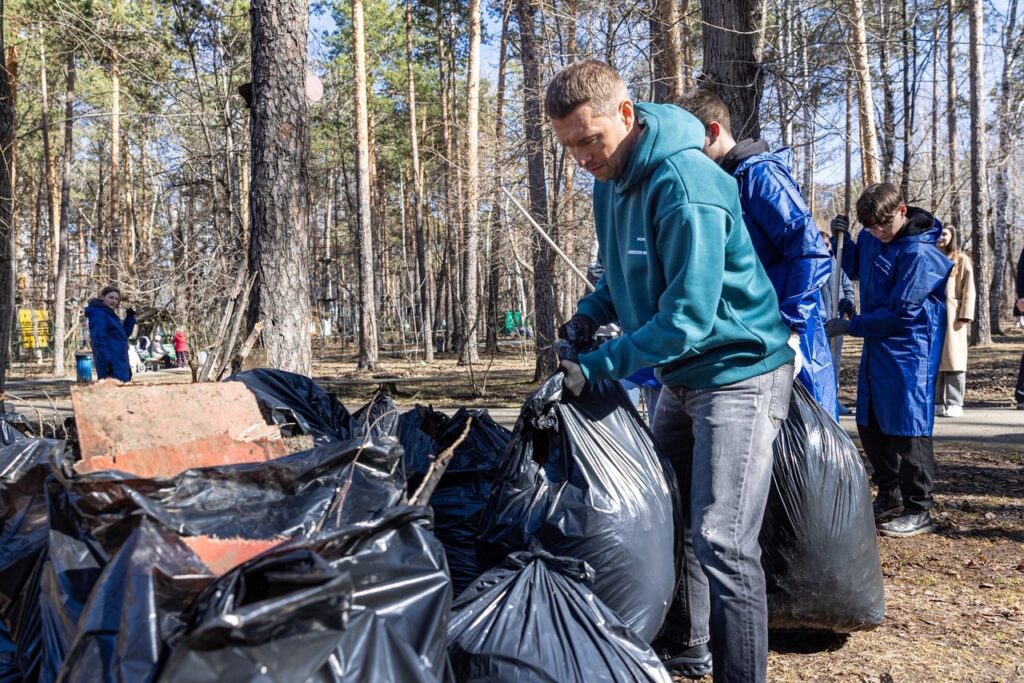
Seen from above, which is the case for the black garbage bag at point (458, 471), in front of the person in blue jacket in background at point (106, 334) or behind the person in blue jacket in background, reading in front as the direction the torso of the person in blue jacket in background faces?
in front

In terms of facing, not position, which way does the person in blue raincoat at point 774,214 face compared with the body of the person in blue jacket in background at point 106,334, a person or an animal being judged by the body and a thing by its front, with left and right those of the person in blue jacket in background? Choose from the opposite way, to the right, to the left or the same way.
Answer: the opposite way

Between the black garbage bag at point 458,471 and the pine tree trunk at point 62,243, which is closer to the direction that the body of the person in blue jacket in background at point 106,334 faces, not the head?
the black garbage bag

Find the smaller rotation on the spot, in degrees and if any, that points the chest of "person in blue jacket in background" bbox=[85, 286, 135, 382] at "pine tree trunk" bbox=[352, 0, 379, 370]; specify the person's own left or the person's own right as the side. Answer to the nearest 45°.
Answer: approximately 90° to the person's own left

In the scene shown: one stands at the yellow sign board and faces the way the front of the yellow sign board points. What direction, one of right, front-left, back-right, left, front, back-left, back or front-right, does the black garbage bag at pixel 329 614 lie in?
front

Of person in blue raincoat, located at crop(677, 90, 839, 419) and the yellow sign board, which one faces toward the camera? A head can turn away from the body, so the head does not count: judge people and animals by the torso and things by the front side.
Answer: the yellow sign board

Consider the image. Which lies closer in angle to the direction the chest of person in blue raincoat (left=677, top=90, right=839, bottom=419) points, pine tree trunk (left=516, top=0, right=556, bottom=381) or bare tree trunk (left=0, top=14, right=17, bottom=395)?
the bare tree trunk

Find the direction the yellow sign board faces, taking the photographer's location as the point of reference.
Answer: facing the viewer

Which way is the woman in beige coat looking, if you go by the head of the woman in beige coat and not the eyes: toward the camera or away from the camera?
toward the camera

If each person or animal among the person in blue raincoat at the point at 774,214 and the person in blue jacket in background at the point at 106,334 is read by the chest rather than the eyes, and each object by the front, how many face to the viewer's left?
1

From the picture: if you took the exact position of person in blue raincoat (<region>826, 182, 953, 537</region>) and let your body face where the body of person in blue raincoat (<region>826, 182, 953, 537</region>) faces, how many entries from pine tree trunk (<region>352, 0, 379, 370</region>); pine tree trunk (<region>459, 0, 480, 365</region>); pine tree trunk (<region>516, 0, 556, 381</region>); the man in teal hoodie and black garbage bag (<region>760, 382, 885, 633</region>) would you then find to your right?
3

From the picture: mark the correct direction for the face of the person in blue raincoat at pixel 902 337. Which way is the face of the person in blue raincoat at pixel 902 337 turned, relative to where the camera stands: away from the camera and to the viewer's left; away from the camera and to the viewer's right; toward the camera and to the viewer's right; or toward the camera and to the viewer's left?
toward the camera and to the viewer's left
